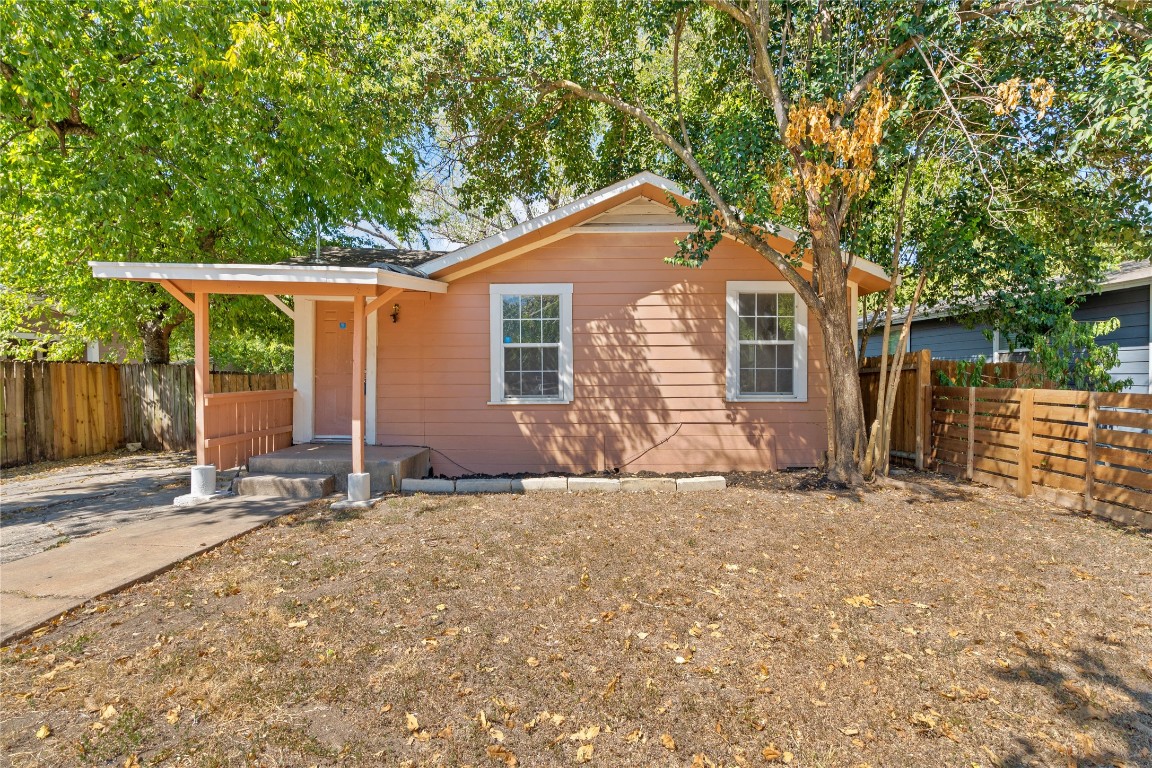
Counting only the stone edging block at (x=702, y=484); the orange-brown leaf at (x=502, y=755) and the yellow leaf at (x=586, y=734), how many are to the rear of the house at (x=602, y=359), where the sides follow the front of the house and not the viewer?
0

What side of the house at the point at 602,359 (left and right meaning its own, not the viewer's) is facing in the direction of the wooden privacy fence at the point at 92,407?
right

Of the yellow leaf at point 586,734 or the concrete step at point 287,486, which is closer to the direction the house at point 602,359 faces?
the yellow leaf

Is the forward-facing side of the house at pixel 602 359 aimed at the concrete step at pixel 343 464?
no

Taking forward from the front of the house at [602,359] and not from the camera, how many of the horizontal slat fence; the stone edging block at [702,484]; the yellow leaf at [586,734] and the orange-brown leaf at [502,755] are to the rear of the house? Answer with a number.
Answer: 0

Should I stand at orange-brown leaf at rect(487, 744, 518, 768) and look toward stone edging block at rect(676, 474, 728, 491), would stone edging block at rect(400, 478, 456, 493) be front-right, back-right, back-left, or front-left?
front-left

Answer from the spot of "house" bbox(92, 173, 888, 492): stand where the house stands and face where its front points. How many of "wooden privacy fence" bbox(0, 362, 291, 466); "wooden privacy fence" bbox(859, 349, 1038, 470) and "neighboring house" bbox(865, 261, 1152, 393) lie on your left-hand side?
2

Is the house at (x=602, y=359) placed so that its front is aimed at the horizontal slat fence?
no

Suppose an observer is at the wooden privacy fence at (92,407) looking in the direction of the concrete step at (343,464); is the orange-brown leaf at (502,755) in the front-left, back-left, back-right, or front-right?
front-right

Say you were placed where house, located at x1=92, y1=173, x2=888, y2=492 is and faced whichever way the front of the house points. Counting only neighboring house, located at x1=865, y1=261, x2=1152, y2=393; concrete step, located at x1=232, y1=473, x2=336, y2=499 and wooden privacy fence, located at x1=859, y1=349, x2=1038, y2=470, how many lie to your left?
2

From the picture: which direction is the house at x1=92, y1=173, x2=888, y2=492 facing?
toward the camera

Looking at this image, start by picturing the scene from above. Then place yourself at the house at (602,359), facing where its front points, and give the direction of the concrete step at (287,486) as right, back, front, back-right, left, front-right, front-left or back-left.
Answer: right

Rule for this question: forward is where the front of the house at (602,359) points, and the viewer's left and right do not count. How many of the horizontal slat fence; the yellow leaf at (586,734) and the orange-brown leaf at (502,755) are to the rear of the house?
0

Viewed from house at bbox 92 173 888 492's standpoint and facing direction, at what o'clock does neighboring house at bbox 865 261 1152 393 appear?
The neighboring house is roughly at 9 o'clock from the house.

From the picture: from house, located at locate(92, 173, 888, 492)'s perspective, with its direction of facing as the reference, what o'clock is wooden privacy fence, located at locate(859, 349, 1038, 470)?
The wooden privacy fence is roughly at 9 o'clock from the house.
